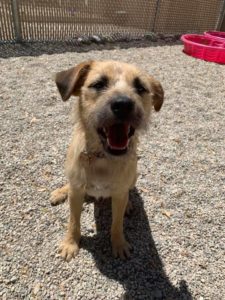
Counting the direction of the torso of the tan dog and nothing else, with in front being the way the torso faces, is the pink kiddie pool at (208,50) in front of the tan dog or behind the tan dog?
behind

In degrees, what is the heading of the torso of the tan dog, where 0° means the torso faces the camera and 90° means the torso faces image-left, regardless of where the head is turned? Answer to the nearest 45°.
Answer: approximately 0°

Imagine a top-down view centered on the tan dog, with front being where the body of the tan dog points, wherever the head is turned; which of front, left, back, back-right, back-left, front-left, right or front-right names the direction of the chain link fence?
back
